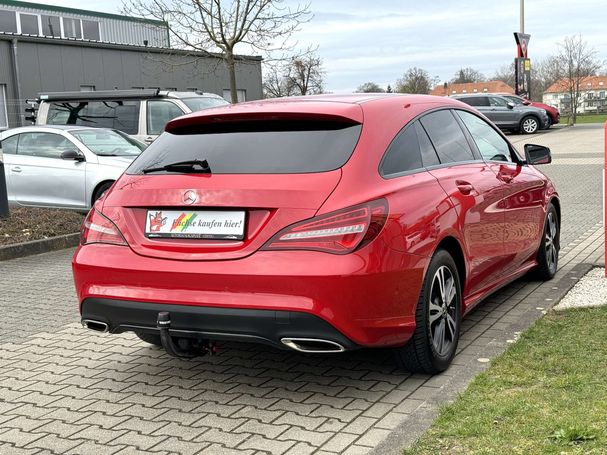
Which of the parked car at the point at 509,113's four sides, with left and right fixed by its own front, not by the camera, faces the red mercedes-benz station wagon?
right

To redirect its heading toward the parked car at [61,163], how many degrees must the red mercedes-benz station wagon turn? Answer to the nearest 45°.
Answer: approximately 90° to its left

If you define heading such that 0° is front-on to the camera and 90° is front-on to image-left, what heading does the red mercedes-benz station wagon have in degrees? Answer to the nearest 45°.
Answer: approximately 225°

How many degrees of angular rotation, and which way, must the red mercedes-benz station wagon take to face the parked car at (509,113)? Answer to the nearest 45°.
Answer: approximately 45° to its left

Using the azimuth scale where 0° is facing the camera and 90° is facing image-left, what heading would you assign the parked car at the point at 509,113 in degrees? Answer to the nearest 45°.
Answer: approximately 270°

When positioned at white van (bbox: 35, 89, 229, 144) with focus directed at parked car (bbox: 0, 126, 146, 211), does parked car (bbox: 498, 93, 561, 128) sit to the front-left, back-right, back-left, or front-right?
back-left

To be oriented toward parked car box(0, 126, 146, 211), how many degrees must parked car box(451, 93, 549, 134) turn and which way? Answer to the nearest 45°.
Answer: approximately 90° to its right

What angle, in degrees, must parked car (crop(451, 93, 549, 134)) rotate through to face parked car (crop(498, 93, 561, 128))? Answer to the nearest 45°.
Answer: approximately 45° to its left

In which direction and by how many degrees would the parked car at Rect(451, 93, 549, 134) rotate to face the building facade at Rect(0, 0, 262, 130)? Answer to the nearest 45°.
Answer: approximately 180°

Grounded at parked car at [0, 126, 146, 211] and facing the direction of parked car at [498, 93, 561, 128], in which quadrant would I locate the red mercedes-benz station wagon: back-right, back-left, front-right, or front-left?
back-right
